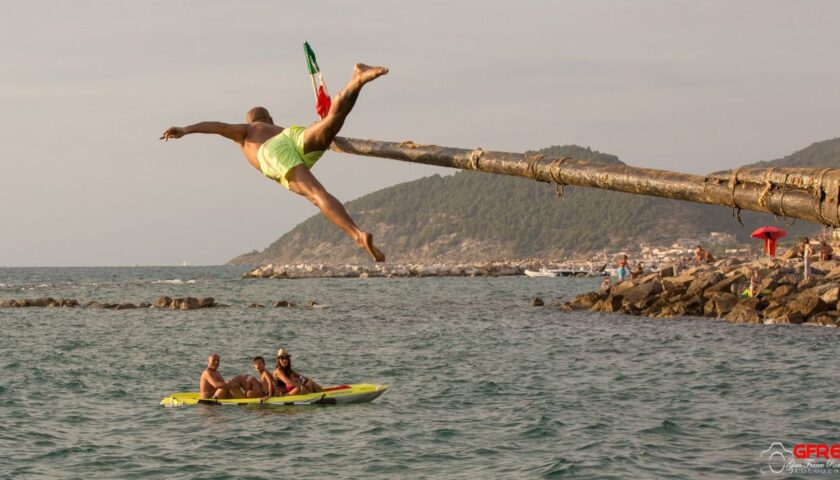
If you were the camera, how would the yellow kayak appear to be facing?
facing to the right of the viewer

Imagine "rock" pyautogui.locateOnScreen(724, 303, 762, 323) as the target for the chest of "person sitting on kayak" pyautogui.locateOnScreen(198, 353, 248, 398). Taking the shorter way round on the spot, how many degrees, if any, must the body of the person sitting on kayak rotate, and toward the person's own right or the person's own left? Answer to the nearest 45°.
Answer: approximately 45° to the person's own left

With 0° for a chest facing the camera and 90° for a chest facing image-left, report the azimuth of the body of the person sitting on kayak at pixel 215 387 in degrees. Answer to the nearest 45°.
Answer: approximately 270°
